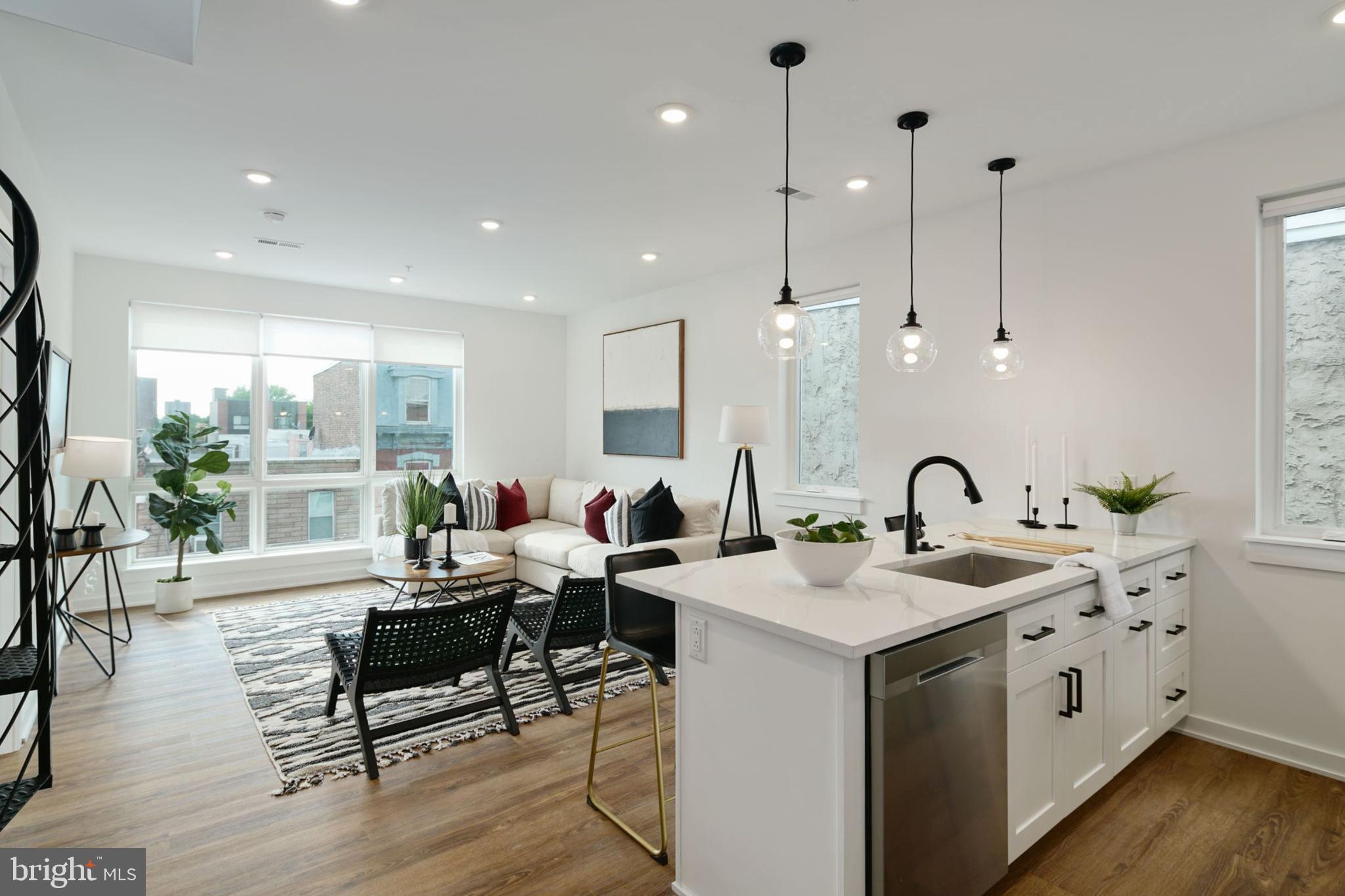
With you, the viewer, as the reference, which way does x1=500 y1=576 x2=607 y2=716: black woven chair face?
facing away from the viewer and to the left of the viewer

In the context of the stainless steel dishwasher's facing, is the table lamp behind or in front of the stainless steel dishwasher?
behind

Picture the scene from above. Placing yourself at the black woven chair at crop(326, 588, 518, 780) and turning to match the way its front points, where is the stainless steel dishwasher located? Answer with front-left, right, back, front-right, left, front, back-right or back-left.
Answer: back

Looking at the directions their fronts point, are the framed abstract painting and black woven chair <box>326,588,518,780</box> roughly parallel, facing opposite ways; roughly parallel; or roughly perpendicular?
roughly perpendicular

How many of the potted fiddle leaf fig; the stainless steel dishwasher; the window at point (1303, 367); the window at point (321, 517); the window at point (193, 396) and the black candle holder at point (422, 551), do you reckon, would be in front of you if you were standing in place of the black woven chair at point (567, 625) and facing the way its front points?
4

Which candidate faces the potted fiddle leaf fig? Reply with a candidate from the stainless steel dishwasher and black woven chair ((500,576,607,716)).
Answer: the black woven chair

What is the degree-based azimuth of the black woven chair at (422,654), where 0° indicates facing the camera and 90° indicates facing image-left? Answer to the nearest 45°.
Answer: approximately 135°

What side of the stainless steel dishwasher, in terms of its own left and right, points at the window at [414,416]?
back

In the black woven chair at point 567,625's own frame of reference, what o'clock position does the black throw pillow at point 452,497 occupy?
The black throw pillow is roughly at 1 o'clock from the black woven chair.

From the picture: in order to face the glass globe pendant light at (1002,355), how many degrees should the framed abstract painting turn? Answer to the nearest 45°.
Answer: approximately 90° to its left

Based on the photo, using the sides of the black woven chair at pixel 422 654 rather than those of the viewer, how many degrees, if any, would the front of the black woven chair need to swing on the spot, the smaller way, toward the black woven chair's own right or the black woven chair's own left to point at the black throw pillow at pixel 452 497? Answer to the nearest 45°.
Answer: approximately 45° to the black woven chair's own right

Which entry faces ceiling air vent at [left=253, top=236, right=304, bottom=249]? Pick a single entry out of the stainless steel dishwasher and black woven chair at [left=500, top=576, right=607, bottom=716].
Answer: the black woven chair
